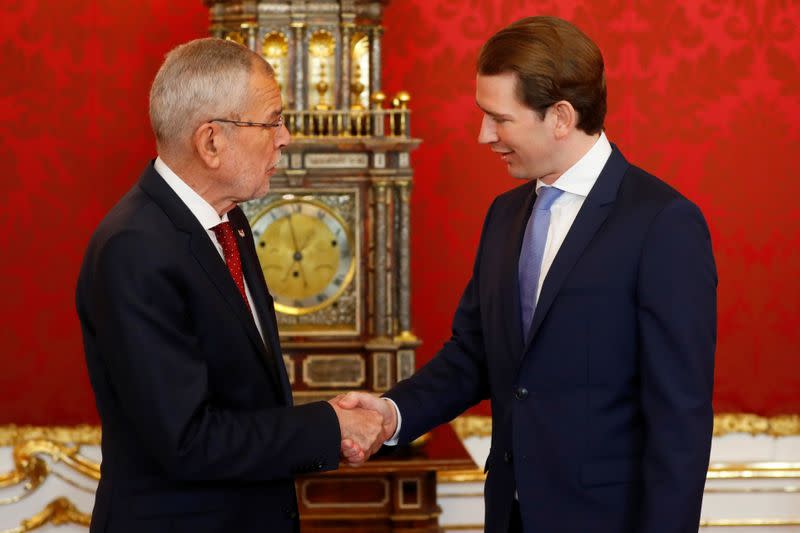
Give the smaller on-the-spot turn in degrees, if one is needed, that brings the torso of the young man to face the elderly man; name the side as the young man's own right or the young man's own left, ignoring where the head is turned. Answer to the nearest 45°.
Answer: approximately 45° to the young man's own right

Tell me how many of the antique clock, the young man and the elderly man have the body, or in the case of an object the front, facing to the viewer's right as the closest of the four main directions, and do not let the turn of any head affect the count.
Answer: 1

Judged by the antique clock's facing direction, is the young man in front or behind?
in front

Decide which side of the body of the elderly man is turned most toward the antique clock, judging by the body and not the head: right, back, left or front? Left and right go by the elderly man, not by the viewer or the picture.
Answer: left

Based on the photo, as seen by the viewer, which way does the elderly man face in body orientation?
to the viewer's right

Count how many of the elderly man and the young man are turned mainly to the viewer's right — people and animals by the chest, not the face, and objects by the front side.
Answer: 1

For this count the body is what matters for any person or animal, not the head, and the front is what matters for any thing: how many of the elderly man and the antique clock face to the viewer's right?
1

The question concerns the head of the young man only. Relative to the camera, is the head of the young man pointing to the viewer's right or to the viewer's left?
to the viewer's left

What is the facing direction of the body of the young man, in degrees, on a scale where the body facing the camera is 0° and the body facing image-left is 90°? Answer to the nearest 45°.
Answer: approximately 45°

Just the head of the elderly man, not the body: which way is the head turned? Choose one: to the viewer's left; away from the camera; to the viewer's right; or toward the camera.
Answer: to the viewer's right

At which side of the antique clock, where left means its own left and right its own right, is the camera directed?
front

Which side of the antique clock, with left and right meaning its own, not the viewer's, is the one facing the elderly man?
front

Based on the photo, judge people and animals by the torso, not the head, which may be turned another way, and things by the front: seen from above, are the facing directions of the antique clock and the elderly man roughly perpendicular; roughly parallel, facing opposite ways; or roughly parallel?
roughly perpendicular

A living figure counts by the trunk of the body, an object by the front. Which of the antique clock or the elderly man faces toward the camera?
the antique clock

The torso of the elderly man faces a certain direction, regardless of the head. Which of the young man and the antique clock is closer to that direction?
the young man
